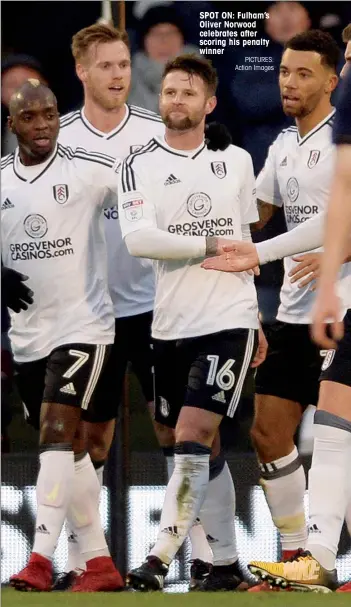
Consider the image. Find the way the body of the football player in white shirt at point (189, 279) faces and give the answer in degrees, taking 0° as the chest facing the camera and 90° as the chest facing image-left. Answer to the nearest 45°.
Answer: approximately 0°

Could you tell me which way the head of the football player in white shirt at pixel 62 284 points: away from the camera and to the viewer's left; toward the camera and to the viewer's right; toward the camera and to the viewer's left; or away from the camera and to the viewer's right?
toward the camera and to the viewer's right

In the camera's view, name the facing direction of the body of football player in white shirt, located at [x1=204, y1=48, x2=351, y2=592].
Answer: to the viewer's left

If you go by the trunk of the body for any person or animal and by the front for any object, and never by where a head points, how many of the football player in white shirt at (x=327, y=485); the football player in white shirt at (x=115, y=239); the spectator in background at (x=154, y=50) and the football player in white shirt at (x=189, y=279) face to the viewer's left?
1

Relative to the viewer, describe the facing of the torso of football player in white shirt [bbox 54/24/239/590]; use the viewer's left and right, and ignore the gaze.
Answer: facing the viewer
